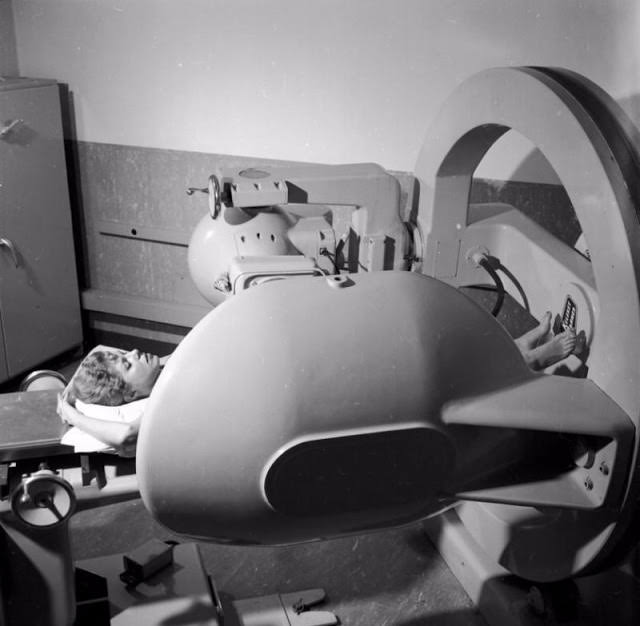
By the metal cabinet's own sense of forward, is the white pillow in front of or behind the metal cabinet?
in front

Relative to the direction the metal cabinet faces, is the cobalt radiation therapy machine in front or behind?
in front

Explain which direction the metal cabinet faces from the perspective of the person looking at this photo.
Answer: facing the viewer and to the right of the viewer

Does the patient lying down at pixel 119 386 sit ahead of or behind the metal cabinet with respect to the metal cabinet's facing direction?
ahead
